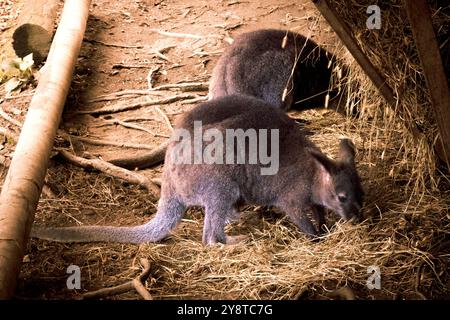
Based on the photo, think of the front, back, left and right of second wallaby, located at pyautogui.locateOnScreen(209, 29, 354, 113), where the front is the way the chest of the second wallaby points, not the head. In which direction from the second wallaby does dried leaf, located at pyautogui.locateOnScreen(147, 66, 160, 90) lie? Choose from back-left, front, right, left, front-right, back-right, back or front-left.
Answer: back-left

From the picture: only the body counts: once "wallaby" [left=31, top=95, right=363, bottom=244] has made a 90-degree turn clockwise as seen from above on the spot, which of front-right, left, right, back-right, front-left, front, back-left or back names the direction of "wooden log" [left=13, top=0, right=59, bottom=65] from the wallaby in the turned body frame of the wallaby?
back-right

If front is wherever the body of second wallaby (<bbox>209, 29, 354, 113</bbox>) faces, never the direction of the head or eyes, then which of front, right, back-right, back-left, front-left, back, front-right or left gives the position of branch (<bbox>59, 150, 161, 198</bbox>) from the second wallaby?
back-right

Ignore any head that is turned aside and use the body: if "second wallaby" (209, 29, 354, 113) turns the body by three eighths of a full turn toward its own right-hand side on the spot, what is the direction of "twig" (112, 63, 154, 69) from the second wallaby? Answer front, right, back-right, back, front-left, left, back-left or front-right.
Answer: right

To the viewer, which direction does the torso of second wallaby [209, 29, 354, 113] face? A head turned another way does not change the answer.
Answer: to the viewer's right

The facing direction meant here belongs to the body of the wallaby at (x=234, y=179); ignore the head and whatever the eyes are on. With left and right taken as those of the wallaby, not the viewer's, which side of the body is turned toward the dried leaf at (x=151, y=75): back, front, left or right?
left

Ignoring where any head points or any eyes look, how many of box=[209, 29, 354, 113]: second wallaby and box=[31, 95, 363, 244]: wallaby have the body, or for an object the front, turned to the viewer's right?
2

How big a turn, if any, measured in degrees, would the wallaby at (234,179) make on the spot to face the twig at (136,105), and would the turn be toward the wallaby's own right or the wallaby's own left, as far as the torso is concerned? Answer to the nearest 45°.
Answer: approximately 90° to the wallaby's own left

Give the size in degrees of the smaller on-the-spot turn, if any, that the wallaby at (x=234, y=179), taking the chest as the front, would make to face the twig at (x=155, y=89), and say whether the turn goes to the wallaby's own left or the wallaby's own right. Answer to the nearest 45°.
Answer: approximately 90° to the wallaby's own left

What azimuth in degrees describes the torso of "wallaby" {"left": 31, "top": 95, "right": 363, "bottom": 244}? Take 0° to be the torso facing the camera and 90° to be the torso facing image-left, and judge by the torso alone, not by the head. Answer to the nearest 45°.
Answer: approximately 270°

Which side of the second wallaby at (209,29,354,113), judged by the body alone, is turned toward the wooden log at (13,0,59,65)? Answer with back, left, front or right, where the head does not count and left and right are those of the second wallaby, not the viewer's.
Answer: back

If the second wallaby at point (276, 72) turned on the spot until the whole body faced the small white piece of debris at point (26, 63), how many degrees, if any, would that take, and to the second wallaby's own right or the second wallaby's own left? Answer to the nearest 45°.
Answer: approximately 180°

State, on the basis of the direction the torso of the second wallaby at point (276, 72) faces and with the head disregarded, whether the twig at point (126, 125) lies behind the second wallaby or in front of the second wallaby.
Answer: behind

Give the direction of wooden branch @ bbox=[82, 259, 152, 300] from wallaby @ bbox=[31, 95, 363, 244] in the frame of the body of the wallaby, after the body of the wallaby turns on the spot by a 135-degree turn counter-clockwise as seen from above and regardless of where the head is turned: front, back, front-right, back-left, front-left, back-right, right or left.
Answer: left
